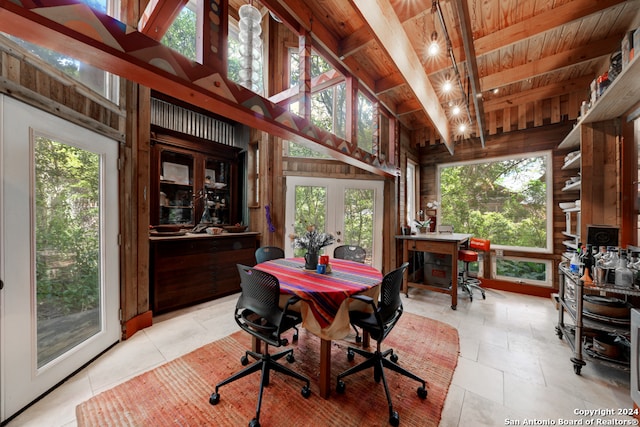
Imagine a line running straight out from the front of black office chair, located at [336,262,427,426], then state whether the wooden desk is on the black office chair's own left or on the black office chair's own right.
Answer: on the black office chair's own right

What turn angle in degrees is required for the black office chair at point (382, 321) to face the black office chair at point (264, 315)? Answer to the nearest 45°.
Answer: approximately 45° to its left

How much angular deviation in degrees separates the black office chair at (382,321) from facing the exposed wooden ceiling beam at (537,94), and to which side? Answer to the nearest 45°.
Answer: approximately 90° to its right

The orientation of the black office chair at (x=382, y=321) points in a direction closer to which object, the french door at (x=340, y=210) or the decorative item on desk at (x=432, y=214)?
the french door

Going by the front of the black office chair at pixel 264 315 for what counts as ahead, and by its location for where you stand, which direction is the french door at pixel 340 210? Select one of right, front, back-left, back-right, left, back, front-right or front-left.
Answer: front

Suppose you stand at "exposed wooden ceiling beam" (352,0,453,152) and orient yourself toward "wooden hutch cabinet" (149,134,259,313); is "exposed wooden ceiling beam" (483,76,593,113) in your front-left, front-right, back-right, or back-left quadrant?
back-right

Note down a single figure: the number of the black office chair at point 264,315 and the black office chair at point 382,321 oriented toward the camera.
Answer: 0

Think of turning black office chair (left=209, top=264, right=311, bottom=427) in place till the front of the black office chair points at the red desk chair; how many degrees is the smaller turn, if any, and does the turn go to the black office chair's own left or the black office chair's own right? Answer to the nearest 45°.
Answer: approximately 45° to the black office chair's own right

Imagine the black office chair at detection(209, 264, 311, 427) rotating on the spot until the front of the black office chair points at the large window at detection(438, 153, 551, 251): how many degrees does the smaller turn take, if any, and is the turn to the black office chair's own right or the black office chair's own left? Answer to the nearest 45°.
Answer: approximately 45° to the black office chair's own right

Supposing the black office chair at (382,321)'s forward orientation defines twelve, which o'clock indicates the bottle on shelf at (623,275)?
The bottle on shelf is roughly at 4 o'clock from the black office chair.

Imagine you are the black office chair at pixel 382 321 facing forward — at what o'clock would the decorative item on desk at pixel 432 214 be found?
The decorative item on desk is roughly at 2 o'clock from the black office chair.

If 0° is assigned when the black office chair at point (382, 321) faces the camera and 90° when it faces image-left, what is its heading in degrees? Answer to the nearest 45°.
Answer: approximately 135°

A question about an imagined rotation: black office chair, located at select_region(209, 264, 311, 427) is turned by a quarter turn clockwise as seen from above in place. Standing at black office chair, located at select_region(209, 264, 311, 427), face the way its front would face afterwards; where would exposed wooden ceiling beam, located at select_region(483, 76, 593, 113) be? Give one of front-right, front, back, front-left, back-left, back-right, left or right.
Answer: front-left

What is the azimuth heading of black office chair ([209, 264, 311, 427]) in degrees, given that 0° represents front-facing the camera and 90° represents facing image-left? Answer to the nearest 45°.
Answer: approximately 225°

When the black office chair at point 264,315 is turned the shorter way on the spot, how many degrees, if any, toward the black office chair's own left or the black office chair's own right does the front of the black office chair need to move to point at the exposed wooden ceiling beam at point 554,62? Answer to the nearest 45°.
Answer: approximately 45° to the black office chair's own right
